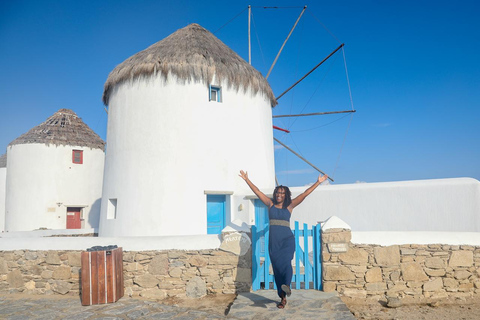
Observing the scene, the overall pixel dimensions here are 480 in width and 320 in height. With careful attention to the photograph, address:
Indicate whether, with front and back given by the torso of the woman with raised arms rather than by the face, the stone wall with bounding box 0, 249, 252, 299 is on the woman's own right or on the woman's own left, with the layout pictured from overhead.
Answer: on the woman's own right

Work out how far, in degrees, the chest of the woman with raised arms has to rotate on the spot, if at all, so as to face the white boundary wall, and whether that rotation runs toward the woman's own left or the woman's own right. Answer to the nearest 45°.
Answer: approximately 135° to the woman's own left

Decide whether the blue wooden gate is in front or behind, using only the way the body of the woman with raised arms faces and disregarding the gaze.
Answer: behind

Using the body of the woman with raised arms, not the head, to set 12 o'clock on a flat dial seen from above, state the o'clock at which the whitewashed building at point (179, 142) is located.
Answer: The whitewashed building is roughly at 5 o'clock from the woman with raised arms.

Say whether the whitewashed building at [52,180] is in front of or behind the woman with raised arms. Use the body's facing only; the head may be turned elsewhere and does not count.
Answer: behind

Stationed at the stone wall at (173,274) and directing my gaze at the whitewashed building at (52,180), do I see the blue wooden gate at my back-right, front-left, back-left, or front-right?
back-right

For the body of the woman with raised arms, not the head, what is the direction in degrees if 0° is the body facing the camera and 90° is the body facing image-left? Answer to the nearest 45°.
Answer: approximately 0°
